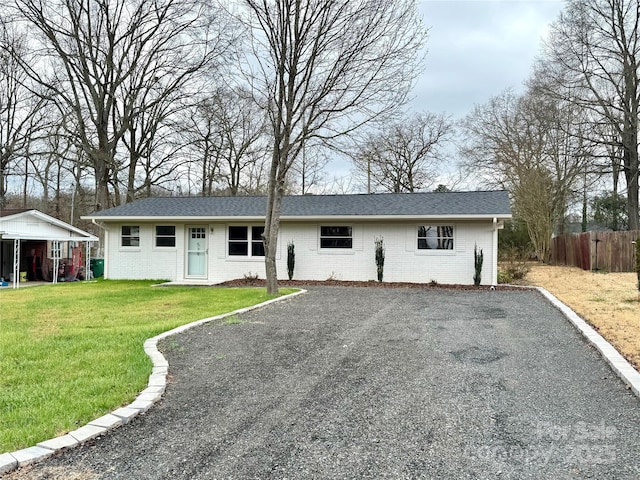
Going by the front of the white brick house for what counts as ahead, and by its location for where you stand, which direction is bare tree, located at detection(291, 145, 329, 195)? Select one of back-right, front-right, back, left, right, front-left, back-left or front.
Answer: back

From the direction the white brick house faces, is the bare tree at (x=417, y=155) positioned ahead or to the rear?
to the rear

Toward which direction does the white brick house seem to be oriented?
toward the camera

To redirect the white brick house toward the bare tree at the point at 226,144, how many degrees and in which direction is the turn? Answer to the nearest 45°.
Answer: approximately 180°

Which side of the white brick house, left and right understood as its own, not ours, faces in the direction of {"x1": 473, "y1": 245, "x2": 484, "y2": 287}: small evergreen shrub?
left

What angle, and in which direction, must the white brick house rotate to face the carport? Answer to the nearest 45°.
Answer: approximately 135° to its right

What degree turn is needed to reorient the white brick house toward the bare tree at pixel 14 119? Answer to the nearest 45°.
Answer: approximately 135° to its right

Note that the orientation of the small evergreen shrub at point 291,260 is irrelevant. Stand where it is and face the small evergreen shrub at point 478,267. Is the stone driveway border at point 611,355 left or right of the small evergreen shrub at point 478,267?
right

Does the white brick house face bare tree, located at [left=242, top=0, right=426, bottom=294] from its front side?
yes

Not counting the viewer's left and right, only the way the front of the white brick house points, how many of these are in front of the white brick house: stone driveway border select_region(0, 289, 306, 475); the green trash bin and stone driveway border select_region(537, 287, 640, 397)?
2

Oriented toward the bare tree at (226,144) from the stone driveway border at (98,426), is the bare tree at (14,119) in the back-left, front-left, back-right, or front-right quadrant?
front-left

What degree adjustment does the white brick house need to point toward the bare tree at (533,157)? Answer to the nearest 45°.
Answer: approximately 135° to its left

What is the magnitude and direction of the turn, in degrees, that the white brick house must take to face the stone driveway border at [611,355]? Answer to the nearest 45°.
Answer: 0° — it already faces it

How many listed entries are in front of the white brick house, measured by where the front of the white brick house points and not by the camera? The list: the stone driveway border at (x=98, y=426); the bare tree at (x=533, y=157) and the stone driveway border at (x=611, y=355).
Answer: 2

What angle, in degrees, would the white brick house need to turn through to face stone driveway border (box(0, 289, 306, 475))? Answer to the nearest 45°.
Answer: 0° — it already faces it

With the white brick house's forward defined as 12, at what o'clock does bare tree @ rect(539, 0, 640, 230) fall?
The bare tree is roughly at 8 o'clock from the white brick house.
